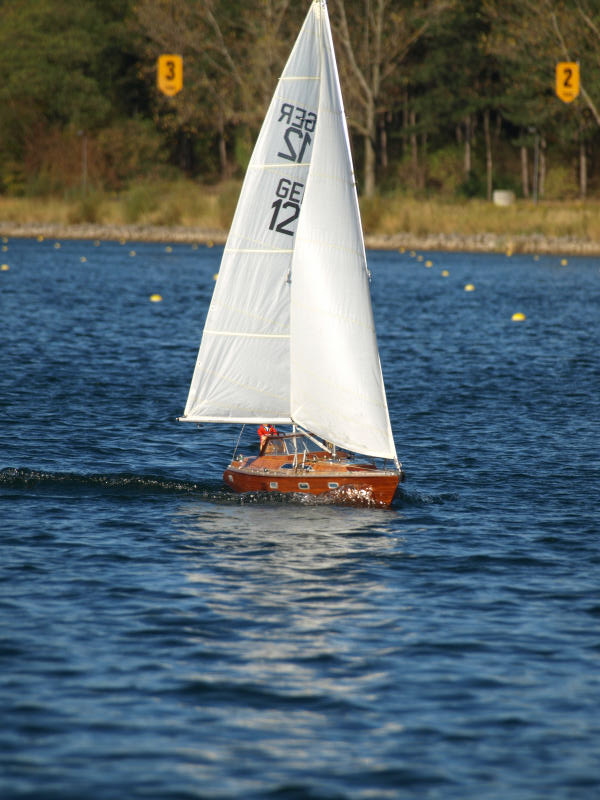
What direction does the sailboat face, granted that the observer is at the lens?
facing the viewer and to the right of the viewer
